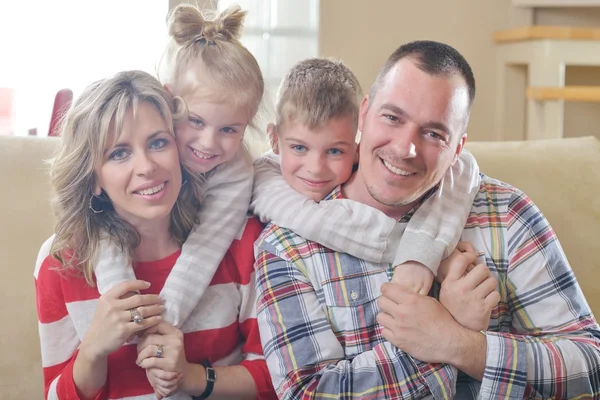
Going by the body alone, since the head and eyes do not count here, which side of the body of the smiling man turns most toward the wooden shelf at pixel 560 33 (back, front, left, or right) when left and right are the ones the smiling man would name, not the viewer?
back

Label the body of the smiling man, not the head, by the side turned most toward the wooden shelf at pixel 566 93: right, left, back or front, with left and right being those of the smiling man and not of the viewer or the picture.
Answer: back

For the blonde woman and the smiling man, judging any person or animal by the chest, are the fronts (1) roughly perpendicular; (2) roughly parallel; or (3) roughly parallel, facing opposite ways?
roughly parallel

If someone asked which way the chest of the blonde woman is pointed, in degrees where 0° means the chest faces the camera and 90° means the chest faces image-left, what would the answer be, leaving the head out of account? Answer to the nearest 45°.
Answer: approximately 0°

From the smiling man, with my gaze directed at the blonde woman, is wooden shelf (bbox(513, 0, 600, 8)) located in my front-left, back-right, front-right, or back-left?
back-right

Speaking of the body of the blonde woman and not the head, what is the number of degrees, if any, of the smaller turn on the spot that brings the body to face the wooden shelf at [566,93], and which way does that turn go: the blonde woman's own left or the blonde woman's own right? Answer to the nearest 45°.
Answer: approximately 135° to the blonde woman's own left

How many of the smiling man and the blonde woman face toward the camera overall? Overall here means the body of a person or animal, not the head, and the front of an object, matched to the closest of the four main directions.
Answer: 2

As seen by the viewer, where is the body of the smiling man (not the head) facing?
toward the camera

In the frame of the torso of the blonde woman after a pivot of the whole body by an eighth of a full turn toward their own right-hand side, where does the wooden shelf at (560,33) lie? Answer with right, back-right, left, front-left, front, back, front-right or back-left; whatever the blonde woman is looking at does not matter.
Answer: back
